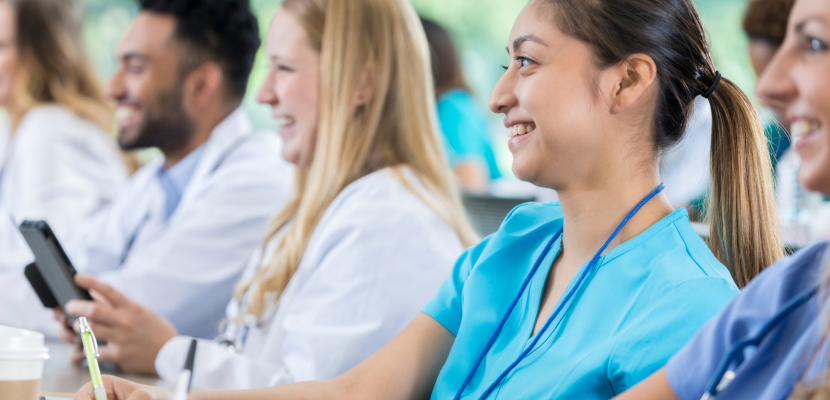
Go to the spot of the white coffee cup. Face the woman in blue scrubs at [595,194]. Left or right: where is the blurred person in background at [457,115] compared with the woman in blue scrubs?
left

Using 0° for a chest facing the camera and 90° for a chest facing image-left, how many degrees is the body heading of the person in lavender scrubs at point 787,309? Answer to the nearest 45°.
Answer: approximately 45°

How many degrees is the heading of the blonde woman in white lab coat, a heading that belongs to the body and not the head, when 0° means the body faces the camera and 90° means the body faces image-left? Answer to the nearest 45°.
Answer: approximately 90°

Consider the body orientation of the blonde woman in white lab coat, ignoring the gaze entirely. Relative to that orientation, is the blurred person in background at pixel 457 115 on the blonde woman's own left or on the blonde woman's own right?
on the blonde woman's own right

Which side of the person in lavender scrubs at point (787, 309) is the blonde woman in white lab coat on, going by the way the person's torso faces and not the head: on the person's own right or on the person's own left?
on the person's own right

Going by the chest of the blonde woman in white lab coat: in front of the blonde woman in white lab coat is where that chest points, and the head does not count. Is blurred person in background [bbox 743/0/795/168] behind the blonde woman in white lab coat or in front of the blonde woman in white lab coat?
behind

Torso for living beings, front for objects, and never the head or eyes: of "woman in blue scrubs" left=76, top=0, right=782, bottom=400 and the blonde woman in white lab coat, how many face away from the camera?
0

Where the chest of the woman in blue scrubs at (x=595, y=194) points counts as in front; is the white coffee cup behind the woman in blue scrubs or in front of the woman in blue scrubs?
in front

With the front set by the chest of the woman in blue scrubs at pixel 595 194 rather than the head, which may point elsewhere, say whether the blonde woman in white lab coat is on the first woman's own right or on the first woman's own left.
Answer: on the first woman's own right

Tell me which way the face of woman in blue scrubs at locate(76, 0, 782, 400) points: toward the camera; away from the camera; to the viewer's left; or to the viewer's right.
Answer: to the viewer's left

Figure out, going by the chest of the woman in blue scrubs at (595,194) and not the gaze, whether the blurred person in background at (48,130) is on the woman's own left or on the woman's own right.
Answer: on the woman's own right

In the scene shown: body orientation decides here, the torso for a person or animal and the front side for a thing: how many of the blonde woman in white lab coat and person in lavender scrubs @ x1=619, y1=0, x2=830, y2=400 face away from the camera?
0
